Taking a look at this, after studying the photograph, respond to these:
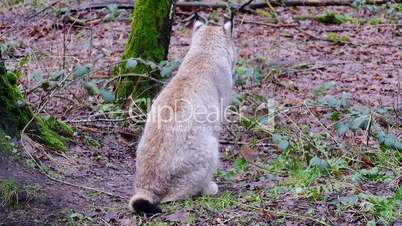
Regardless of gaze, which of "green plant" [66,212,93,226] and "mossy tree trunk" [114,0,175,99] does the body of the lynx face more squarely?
the mossy tree trunk

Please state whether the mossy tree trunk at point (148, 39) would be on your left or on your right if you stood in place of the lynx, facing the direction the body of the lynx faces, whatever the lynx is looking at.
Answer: on your left

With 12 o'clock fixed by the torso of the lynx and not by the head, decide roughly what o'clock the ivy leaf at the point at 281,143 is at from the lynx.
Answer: The ivy leaf is roughly at 1 o'clock from the lynx.

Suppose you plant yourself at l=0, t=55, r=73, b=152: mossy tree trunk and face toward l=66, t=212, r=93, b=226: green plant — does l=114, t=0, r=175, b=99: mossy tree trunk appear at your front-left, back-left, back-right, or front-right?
back-left

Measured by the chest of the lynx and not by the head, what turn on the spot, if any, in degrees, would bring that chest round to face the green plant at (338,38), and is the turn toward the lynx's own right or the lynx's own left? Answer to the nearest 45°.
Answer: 0° — it already faces it

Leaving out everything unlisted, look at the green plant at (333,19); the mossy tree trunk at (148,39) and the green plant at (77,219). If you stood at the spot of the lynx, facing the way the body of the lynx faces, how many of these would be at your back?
1

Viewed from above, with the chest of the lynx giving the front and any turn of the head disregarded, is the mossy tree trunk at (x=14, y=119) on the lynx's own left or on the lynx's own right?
on the lynx's own left

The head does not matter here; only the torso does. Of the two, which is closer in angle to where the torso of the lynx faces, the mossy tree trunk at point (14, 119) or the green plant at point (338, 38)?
the green plant

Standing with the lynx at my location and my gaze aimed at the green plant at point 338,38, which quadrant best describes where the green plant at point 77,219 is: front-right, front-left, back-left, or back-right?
back-left

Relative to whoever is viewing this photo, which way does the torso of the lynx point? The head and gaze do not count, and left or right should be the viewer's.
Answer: facing away from the viewer and to the right of the viewer

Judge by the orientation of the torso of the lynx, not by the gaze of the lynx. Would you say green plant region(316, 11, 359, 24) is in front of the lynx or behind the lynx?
in front

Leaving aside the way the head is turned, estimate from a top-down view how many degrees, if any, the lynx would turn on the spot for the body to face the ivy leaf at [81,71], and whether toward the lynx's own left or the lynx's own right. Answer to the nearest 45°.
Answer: approximately 90° to the lynx's own left
